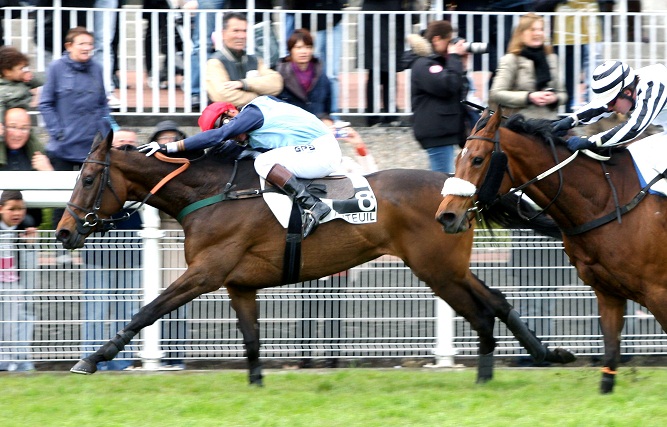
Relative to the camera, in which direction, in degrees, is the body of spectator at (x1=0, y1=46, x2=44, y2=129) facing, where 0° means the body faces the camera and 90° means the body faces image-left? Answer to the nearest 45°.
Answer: approximately 270°

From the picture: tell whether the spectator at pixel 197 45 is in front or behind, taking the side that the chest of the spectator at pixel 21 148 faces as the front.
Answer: behind

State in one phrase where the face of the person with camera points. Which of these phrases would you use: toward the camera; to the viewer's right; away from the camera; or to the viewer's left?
to the viewer's right

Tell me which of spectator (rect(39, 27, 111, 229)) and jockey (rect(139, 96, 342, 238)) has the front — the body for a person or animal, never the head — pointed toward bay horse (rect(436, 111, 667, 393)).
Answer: the spectator

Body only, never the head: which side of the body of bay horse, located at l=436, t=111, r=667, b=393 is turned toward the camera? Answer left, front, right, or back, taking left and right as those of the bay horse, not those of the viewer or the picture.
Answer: left

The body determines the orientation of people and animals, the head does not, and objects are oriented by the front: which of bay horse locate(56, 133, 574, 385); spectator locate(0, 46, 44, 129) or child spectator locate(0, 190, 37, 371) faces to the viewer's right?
the spectator

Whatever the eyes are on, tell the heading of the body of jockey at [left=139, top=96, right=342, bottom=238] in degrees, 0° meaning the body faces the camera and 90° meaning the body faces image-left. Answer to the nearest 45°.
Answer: approximately 90°

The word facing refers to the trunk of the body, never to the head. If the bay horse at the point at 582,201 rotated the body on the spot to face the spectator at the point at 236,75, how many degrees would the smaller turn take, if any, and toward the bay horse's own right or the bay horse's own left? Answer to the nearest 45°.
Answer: approximately 45° to the bay horse's own right

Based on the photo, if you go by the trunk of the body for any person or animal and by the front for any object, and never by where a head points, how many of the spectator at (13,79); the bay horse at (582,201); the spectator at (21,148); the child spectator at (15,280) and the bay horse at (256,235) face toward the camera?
2

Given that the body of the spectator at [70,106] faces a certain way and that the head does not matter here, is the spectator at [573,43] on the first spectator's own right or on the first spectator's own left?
on the first spectator's own left

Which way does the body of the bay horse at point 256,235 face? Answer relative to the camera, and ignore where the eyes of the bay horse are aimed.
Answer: to the viewer's left
